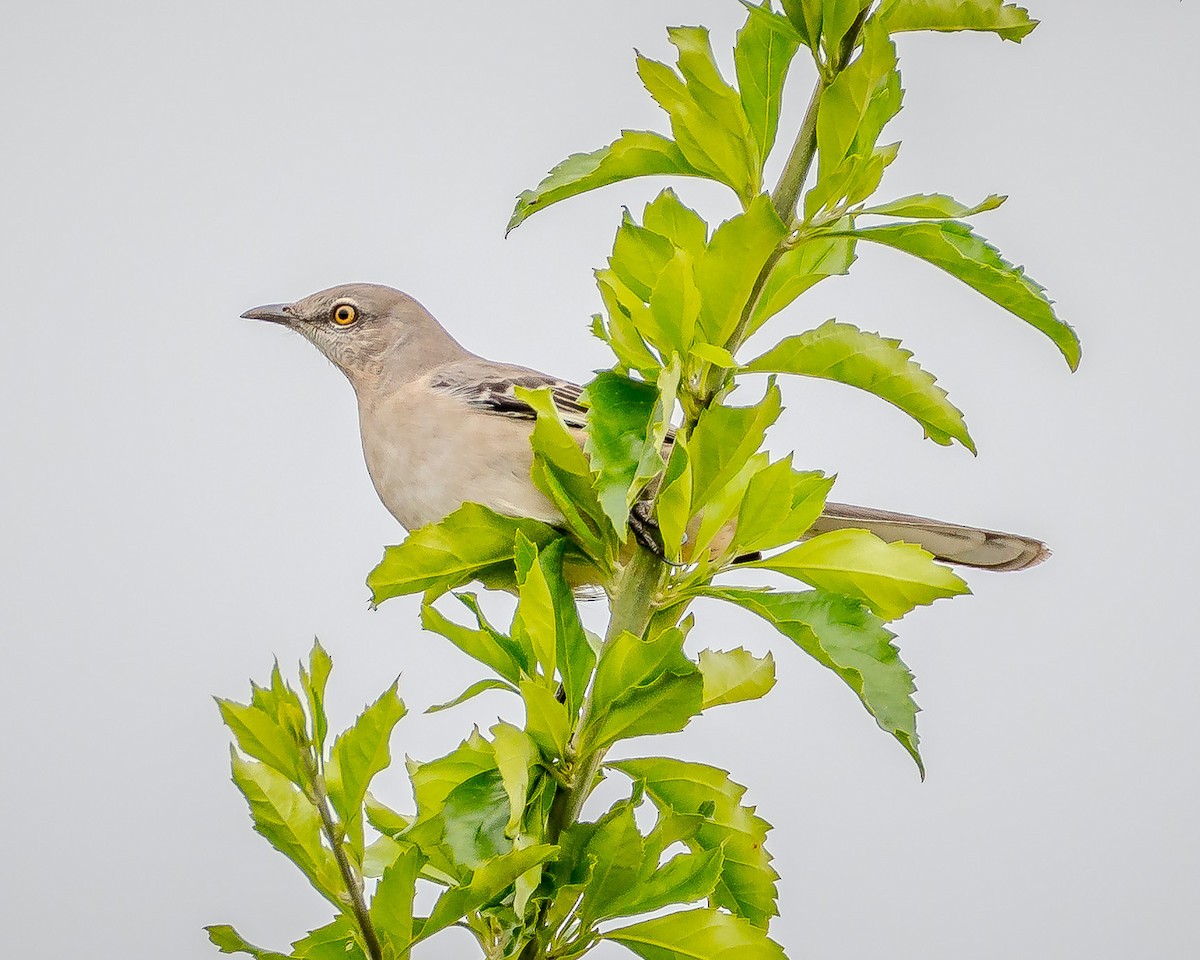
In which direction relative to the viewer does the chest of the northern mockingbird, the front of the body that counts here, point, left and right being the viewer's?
facing to the left of the viewer
